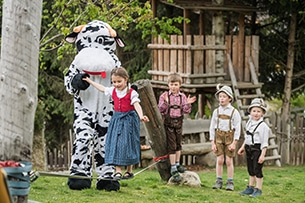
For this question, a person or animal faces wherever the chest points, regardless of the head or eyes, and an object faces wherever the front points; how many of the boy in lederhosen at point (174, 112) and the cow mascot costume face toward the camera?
2

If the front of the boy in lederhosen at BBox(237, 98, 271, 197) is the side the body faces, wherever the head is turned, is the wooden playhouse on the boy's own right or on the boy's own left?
on the boy's own right

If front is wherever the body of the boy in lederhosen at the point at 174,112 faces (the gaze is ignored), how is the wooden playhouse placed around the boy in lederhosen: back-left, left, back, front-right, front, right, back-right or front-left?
back

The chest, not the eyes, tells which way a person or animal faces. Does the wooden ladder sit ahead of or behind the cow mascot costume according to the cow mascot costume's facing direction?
behind

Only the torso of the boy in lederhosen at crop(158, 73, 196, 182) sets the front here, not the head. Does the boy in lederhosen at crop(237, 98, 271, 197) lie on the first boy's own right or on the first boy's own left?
on the first boy's own left

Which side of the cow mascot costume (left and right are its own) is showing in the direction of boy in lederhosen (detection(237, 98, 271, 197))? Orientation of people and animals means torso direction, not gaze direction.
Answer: left
